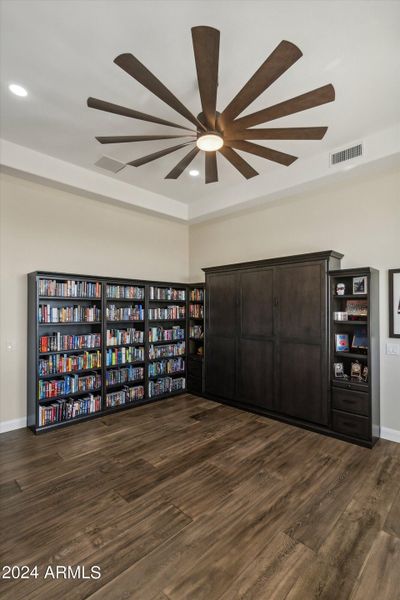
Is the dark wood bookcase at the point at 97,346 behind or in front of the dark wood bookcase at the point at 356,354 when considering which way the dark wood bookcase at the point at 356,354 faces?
in front

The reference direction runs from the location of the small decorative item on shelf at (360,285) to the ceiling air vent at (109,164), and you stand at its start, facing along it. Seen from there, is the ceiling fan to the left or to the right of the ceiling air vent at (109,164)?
left

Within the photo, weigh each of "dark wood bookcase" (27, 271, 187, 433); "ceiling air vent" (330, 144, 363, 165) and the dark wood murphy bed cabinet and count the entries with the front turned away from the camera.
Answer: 0

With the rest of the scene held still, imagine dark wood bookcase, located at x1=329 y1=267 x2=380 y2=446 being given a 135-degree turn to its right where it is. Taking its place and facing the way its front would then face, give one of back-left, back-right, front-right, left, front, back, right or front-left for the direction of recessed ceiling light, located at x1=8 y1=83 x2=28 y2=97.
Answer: back-left

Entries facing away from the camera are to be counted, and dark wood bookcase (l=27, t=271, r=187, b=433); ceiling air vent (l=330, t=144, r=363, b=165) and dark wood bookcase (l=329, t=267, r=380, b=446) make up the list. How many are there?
0

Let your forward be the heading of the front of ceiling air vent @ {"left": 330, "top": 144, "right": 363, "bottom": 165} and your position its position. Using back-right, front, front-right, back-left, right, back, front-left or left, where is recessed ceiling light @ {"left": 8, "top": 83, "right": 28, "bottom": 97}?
front

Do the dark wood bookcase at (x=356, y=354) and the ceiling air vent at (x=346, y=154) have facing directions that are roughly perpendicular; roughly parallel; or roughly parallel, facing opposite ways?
roughly parallel

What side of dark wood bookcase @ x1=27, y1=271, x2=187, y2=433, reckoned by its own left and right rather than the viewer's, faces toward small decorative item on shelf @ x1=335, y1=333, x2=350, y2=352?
front

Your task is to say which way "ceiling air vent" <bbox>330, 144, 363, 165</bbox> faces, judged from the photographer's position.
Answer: facing the viewer and to the left of the viewer

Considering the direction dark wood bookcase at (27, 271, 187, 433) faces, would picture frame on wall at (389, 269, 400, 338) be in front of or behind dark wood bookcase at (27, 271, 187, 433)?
in front

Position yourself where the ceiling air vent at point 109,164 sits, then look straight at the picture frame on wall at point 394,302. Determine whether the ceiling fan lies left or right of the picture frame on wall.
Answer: right
